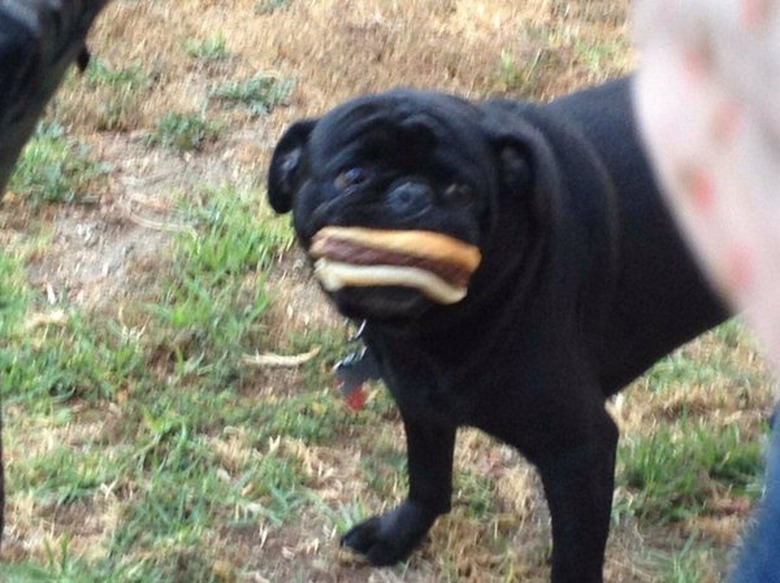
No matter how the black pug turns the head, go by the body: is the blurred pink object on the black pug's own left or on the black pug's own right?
on the black pug's own left

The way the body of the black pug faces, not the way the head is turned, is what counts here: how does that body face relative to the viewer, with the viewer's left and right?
facing the viewer and to the left of the viewer
